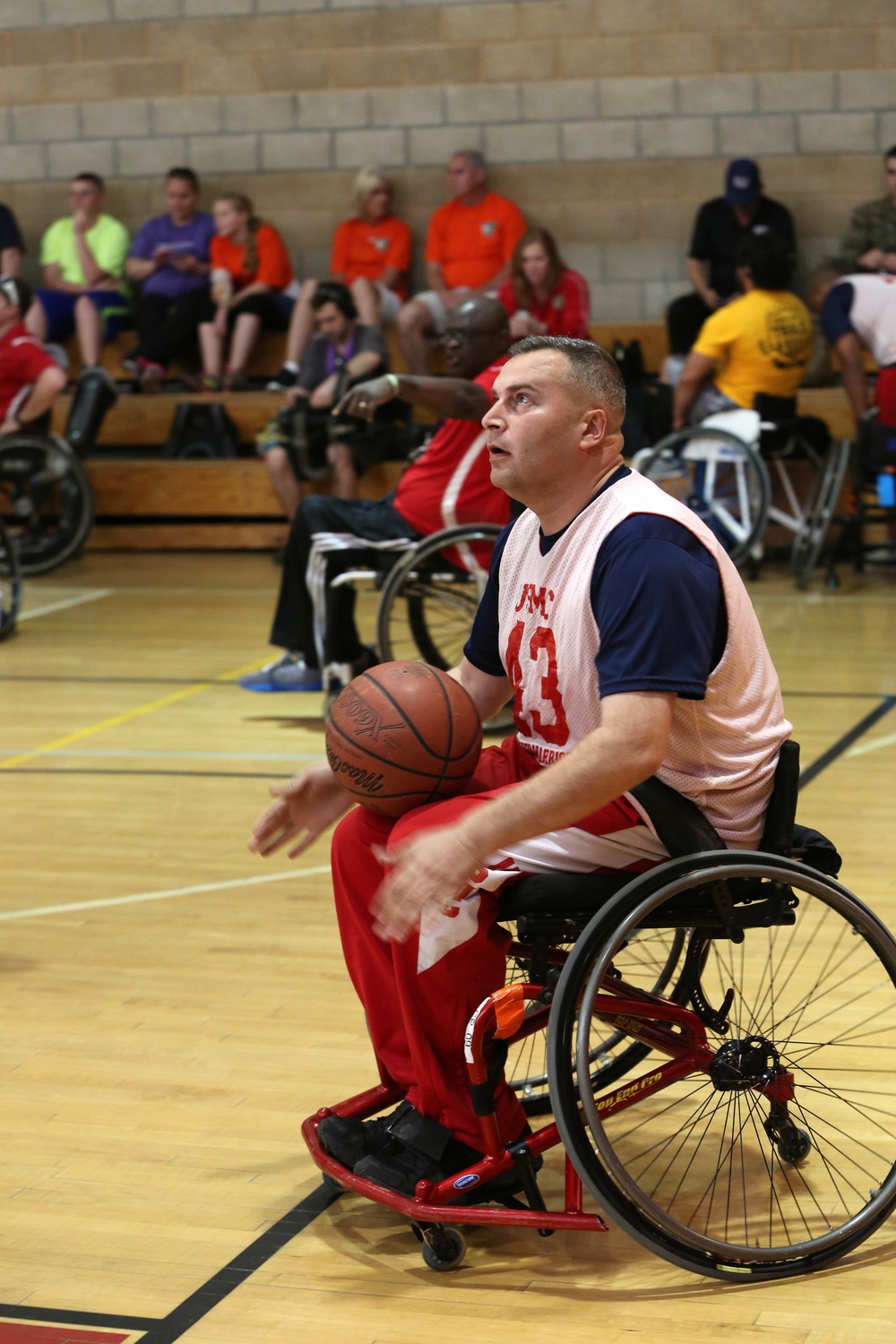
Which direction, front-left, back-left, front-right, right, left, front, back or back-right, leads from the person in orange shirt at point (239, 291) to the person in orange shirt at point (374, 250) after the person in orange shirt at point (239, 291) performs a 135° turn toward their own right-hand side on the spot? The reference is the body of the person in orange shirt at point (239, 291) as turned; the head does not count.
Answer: right

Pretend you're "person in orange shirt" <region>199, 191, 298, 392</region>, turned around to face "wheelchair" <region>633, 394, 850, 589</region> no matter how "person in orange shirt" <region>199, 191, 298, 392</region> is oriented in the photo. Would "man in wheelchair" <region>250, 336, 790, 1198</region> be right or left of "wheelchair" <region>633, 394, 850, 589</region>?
right

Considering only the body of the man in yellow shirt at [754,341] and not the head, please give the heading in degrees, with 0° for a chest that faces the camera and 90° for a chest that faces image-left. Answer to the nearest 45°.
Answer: approximately 135°

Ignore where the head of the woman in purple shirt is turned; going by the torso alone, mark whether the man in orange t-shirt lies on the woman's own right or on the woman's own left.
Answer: on the woman's own left

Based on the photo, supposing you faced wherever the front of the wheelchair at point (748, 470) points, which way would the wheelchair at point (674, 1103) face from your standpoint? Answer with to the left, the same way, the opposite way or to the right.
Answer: to the left

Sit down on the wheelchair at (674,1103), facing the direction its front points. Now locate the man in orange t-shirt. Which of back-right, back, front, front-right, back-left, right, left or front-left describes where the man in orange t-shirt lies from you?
back-right

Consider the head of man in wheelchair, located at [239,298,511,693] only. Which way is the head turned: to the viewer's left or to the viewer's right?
to the viewer's left

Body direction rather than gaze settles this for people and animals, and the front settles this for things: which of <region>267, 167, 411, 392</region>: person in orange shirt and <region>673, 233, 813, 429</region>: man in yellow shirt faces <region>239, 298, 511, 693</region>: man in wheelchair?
the person in orange shirt

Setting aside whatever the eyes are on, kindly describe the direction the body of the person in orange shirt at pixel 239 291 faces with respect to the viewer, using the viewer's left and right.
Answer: facing the viewer and to the left of the viewer

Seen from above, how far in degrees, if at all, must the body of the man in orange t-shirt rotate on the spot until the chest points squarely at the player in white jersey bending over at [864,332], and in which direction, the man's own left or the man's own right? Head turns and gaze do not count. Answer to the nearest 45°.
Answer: approximately 90° to the man's own left

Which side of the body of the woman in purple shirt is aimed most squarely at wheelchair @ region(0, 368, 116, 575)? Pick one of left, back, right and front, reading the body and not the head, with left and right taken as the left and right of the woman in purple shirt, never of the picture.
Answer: front

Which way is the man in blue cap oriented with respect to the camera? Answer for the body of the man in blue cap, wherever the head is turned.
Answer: toward the camera

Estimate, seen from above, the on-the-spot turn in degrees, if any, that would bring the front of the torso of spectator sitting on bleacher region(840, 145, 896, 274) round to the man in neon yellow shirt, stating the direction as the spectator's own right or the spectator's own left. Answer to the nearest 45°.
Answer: approximately 90° to the spectator's own right

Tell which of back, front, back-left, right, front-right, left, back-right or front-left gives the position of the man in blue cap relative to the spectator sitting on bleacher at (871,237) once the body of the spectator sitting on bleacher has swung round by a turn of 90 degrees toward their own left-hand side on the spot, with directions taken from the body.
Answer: back

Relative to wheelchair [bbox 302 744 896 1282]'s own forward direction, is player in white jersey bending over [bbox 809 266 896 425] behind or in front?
behind
